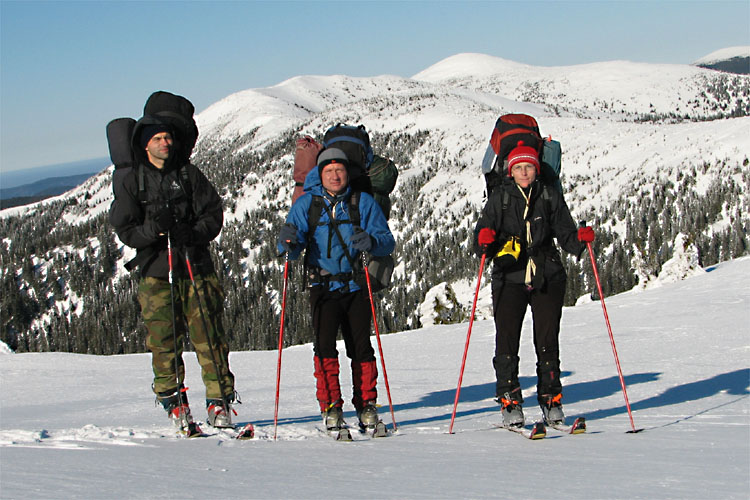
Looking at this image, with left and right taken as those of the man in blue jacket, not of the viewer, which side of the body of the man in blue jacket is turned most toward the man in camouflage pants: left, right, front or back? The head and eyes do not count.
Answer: right

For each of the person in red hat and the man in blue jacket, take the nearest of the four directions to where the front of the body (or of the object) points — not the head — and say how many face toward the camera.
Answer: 2

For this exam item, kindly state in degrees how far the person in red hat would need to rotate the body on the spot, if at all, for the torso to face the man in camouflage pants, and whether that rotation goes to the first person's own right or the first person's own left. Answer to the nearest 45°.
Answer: approximately 90° to the first person's own right

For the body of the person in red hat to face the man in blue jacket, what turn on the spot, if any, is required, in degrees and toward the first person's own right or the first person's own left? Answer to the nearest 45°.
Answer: approximately 90° to the first person's own right

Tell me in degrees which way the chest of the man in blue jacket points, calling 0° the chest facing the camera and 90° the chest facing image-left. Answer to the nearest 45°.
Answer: approximately 0°

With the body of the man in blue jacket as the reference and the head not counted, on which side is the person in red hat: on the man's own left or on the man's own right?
on the man's own left
